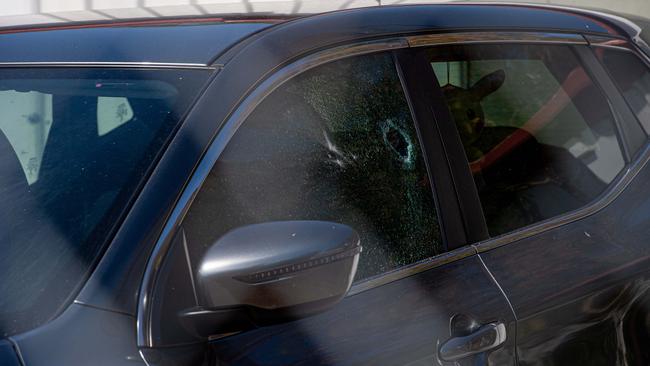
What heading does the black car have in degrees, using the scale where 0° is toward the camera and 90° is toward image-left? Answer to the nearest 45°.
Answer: approximately 45°
